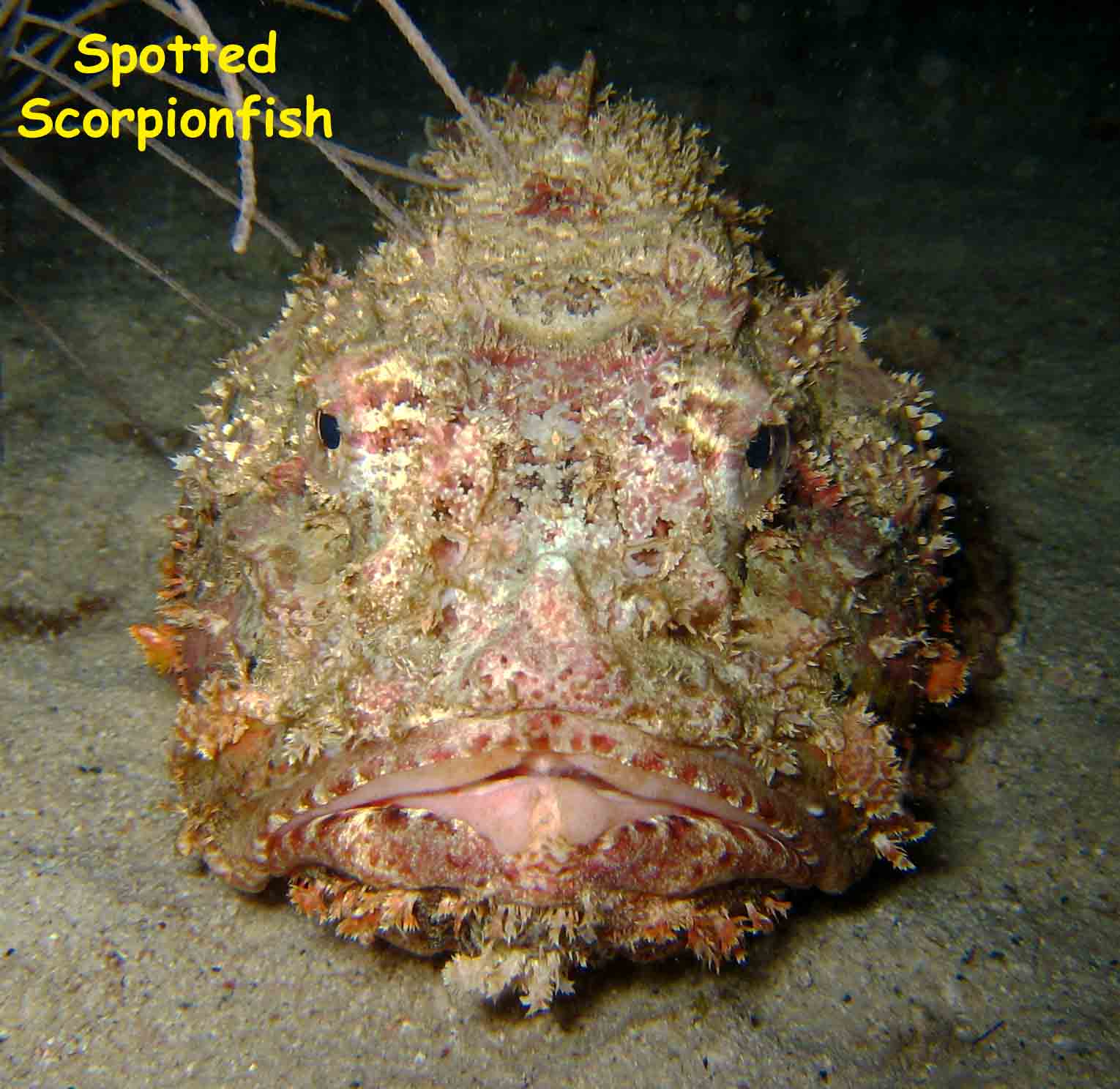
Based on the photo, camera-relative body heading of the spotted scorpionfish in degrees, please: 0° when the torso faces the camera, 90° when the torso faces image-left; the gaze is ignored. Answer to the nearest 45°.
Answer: approximately 0°
